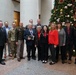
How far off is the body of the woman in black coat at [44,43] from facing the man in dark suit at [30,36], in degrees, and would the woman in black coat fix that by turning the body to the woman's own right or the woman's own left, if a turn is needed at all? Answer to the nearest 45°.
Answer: approximately 90° to the woman's own right

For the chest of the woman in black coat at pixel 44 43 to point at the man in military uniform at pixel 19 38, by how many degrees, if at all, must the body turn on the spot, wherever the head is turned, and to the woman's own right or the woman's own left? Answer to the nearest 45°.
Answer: approximately 90° to the woman's own right

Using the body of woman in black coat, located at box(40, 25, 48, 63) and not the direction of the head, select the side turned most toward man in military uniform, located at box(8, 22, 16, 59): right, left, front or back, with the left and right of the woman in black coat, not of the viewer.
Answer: right

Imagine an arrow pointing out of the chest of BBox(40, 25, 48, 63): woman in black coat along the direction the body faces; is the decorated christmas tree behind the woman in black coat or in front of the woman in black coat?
behind

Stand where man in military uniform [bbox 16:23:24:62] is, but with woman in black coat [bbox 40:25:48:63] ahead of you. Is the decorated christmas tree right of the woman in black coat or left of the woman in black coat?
left

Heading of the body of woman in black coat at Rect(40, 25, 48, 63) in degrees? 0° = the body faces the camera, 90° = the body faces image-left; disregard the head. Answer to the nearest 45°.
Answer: approximately 0°
